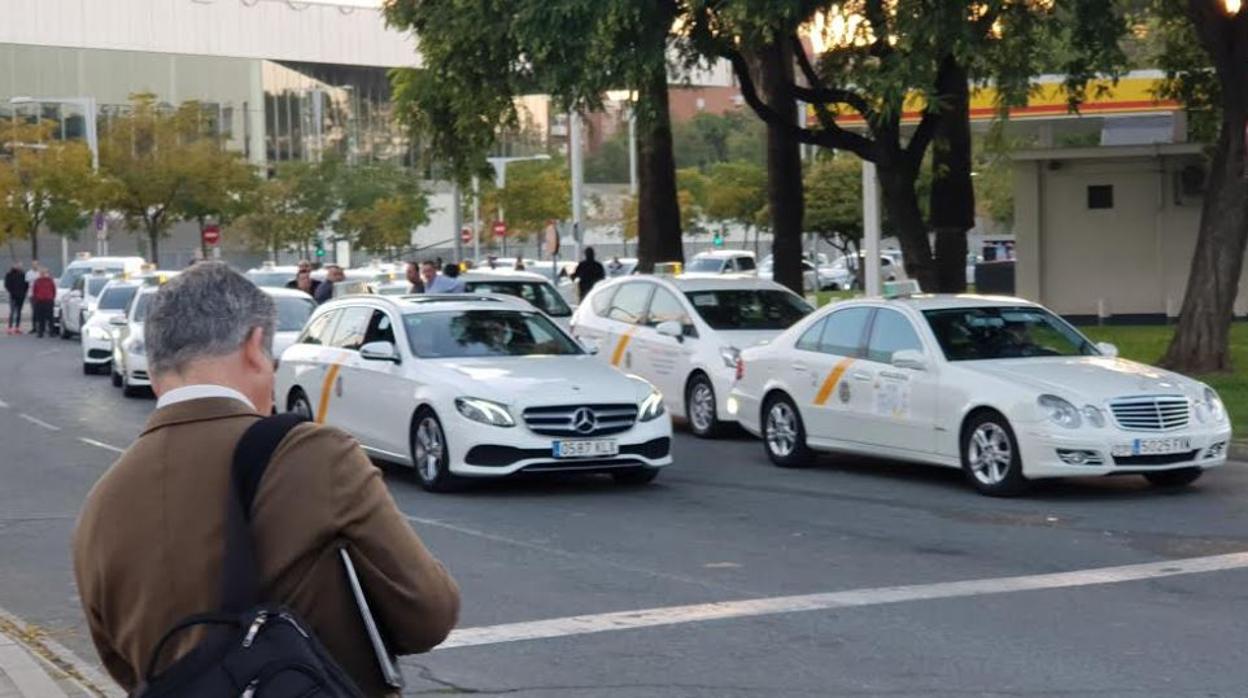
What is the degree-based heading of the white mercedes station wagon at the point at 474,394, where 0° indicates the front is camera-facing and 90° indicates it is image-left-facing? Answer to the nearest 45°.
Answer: approximately 315°

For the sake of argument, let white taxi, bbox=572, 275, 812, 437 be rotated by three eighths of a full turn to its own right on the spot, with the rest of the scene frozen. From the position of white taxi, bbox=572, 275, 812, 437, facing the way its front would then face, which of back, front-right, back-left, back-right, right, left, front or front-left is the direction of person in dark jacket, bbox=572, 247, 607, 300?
right

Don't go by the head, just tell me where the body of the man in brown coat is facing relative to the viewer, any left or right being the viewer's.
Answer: facing away from the viewer and to the right of the viewer

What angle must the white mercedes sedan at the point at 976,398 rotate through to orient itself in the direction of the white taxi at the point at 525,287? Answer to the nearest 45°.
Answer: approximately 180°

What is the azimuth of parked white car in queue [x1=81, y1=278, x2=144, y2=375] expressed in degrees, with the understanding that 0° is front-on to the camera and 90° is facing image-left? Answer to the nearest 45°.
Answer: approximately 45°

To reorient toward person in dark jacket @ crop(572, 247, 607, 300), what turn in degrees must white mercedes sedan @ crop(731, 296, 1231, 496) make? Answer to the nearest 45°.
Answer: approximately 135° to its left

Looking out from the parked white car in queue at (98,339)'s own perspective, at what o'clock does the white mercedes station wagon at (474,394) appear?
The white mercedes station wagon is roughly at 10 o'clock from the parked white car in queue.
